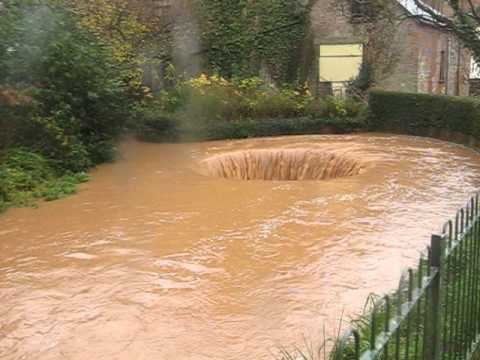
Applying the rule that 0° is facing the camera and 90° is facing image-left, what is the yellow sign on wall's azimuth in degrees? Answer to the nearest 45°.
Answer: approximately 0°

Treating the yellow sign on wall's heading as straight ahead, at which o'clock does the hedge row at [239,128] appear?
The hedge row is roughly at 1 o'clock from the yellow sign on wall.

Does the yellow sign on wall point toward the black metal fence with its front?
yes

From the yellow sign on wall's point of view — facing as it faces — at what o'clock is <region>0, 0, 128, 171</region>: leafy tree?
The leafy tree is roughly at 1 o'clock from the yellow sign on wall.

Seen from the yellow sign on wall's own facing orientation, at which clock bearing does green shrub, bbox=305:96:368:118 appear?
The green shrub is roughly at 12 o'clock from the yellow sign on wall.

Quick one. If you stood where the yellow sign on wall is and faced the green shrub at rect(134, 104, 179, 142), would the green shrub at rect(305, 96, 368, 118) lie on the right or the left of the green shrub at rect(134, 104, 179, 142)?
left
